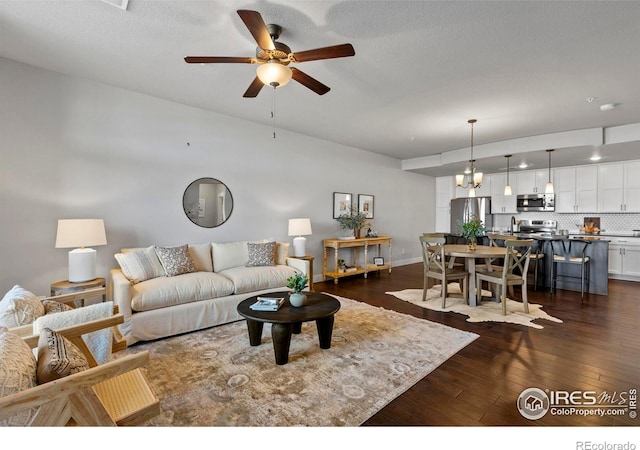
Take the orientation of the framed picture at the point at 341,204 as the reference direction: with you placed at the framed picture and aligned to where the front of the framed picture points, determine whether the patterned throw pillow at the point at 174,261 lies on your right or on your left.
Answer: on your right

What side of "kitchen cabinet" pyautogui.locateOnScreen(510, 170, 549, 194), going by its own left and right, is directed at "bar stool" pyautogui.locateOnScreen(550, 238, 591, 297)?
front

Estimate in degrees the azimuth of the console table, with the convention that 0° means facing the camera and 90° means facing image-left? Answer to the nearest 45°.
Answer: approximately 315°

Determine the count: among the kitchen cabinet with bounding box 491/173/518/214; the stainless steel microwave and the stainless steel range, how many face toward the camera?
3

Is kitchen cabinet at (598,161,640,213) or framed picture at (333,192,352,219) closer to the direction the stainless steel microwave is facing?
the framed picture

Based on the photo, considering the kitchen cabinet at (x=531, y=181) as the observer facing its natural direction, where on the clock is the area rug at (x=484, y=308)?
The area rug is roughly at 12 o'clock from the kitchen cabinet.

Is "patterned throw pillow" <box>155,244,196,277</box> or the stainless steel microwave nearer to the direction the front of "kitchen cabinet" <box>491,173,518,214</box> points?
the patterned throw pillow

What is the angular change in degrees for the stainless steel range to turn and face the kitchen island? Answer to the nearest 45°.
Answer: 0° — it already faces it

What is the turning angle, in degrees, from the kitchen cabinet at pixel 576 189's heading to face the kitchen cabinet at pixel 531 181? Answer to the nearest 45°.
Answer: approximately 90° to its right

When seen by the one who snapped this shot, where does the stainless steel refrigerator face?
facing the viewer

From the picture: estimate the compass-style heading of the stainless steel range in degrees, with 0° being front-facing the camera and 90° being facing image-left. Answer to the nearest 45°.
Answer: approximately 0°

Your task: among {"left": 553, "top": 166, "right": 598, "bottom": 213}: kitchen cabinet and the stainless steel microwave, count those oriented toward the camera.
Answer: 2

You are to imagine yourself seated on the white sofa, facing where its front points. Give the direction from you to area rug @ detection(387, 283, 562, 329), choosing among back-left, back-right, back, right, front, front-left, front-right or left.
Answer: front-left

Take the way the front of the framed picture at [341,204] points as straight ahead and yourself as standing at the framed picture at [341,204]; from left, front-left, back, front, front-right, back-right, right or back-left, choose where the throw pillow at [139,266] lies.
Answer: right

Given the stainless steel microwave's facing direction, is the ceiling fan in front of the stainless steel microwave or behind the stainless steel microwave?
in front
